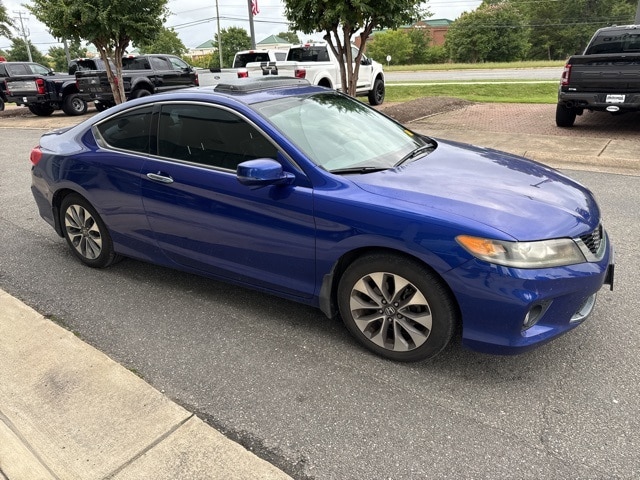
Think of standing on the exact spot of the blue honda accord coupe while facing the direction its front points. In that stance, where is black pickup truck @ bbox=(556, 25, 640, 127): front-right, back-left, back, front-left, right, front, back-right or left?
left

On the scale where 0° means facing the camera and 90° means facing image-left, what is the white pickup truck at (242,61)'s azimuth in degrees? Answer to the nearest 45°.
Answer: approximately 225°

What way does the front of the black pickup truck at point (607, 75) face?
away from the camera

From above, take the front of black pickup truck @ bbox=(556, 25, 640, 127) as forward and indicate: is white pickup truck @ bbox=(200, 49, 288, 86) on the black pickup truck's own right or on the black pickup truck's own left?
on the black pickup truck's own left

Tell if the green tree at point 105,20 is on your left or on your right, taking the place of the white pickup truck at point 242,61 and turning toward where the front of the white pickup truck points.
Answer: on your left

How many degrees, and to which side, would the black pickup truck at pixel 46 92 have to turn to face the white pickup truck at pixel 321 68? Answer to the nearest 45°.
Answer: approximately 90° to its right

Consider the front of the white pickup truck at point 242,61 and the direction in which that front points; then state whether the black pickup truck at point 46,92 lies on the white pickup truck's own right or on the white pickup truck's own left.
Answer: on the white pickup truck's own left

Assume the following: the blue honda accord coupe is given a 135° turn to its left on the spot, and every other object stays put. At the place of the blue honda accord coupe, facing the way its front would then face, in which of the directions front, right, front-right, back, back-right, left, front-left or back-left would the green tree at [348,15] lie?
front

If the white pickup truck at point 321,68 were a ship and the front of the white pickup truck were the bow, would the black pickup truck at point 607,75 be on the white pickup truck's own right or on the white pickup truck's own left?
on the white pickup truck's own right

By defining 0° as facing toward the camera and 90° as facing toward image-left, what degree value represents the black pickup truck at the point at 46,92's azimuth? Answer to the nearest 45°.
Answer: approximately 225°

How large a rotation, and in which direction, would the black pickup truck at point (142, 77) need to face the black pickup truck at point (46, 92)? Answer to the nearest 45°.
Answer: approximately 135° to its left

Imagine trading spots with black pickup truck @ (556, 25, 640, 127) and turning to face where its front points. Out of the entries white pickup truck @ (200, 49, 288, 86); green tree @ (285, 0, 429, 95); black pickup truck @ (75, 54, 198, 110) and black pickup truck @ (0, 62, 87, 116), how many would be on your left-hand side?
4

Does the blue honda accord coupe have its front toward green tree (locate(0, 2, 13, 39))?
no

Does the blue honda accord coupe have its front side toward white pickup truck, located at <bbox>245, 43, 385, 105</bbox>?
no

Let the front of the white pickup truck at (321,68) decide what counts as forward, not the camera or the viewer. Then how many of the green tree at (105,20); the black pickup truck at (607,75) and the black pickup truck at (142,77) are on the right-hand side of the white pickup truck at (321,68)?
1

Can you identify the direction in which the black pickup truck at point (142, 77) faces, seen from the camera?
facing away from the viewer and to the right of the viewer

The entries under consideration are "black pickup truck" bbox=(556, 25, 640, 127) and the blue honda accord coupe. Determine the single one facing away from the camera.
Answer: the black pickup truck

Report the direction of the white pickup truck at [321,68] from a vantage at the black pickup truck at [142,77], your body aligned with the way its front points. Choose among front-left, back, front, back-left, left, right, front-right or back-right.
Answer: right

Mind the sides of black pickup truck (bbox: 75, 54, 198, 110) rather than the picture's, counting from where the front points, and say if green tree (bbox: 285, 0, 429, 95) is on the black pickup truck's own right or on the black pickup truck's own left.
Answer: on the black pickup truck's own right

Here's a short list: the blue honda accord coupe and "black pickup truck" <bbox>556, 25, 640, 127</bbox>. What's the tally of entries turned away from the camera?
1

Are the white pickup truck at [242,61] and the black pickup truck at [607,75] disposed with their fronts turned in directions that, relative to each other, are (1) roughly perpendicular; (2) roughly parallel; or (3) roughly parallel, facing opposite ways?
roughly parallel
